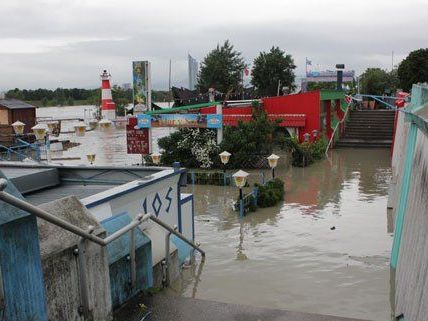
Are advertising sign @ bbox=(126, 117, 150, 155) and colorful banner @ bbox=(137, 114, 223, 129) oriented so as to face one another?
no

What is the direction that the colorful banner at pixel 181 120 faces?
toward the camera

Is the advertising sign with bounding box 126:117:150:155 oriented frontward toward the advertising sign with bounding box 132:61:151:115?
no

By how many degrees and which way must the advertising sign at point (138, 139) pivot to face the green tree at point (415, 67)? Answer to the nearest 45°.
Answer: approximately 135° to its left

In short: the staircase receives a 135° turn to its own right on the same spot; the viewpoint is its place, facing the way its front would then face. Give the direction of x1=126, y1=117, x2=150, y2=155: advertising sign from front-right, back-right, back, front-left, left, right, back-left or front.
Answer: left

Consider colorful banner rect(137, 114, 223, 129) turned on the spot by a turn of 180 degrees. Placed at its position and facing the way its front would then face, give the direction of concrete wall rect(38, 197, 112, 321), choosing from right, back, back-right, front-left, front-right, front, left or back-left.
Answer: back

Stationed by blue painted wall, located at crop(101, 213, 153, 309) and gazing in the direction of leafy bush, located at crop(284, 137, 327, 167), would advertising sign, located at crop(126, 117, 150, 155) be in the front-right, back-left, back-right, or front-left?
front-left

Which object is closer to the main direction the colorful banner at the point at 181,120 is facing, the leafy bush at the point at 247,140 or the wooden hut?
the leafy bush

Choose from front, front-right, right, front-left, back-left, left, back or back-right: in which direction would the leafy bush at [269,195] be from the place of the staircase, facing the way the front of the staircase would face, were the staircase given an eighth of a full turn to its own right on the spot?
front-left

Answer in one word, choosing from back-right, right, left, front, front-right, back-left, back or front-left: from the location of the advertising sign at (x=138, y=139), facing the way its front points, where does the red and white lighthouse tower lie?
back

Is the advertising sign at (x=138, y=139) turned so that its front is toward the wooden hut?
no

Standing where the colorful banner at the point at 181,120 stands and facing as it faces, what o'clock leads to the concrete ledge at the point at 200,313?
The concrete ledge is roughly at 12 o'clock from the colorful banner.

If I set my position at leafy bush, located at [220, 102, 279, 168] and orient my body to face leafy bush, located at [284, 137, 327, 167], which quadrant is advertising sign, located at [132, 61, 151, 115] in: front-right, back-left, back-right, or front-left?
back-left

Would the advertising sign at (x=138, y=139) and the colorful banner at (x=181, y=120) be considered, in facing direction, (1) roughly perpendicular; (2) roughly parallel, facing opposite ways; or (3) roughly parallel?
roughly parallel

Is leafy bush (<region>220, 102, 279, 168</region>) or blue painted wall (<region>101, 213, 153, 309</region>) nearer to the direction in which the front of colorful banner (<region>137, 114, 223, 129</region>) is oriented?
the blue painted wall

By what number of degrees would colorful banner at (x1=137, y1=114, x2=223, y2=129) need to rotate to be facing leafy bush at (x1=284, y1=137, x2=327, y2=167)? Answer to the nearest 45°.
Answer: approximately 90° to its left

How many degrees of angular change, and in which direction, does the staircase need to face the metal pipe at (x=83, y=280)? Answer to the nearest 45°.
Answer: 0° — it already faces it
